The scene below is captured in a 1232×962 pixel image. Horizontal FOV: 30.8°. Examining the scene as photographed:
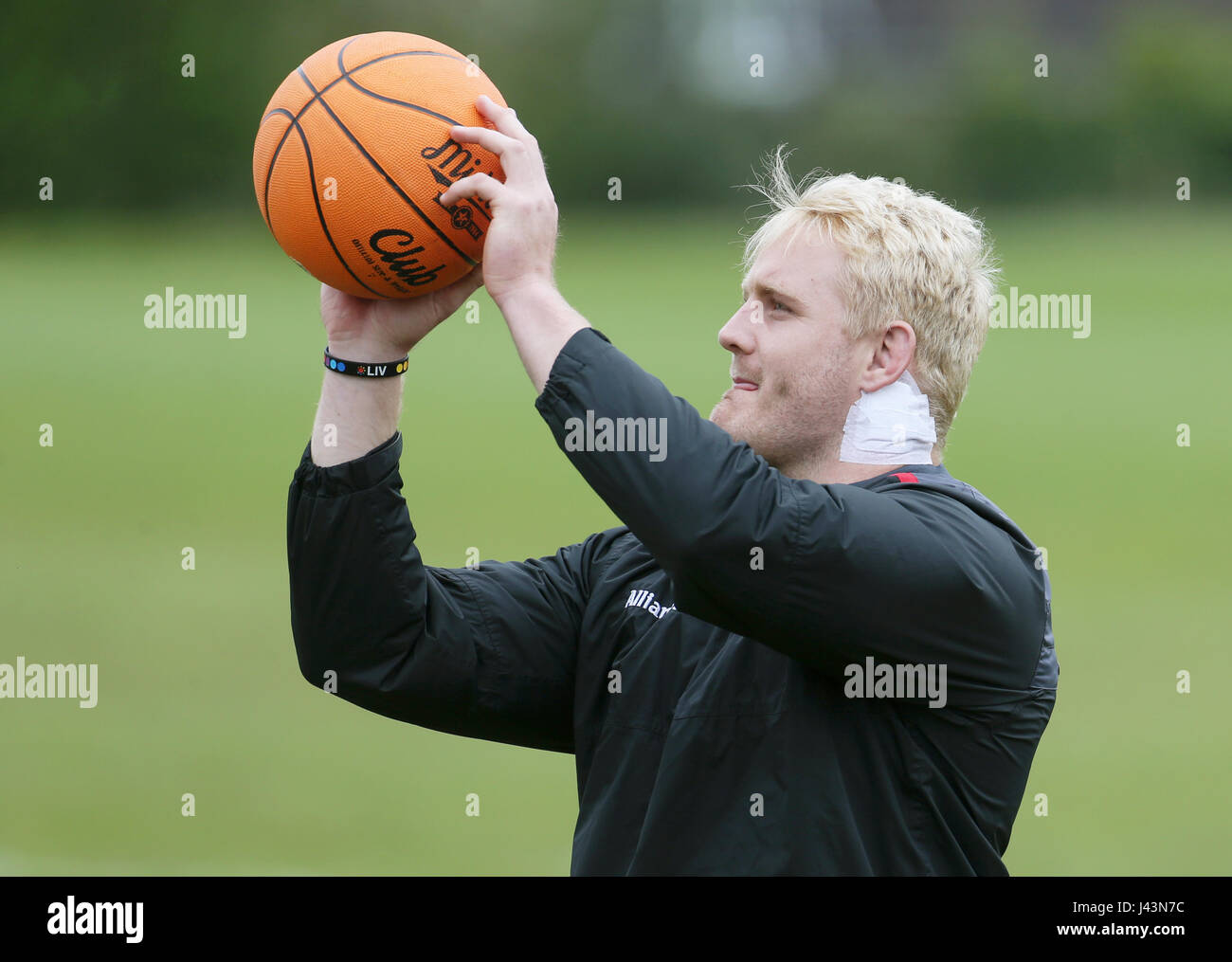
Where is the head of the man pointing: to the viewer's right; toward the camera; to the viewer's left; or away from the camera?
to the viewer's left

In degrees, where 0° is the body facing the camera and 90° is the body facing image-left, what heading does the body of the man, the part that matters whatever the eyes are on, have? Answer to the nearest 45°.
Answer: approximately 45°
